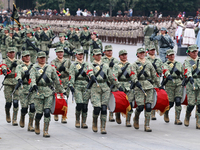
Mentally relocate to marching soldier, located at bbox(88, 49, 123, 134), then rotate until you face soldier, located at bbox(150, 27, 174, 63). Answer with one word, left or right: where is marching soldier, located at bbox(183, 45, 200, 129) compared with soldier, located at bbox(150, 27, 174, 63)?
right

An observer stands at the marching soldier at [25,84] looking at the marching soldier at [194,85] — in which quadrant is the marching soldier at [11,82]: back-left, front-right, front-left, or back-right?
back-left

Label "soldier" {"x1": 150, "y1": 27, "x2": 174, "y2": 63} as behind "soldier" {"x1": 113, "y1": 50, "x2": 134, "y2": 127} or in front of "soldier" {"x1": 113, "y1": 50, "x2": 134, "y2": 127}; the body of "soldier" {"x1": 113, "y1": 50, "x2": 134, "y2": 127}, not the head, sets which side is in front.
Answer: behind

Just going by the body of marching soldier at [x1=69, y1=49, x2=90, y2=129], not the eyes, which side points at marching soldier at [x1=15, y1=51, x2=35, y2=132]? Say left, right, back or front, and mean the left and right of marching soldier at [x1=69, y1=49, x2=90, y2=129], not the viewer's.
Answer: right

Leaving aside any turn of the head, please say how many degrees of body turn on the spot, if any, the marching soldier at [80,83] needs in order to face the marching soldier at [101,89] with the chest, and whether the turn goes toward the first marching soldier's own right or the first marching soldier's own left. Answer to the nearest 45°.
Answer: approximately 45° to the first marching soldier's own left

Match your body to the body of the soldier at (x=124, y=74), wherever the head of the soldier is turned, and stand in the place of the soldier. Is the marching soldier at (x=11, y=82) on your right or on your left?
on your right

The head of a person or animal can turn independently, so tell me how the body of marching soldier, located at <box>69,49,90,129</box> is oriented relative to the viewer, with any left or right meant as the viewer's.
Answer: facing the viewer

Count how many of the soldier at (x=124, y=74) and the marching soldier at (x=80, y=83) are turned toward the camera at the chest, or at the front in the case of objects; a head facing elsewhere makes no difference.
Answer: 2

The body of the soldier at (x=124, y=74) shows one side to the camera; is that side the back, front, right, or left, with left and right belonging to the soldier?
front

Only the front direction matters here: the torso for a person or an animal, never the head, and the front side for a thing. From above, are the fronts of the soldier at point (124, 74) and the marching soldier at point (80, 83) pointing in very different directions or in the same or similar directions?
same or similar directions

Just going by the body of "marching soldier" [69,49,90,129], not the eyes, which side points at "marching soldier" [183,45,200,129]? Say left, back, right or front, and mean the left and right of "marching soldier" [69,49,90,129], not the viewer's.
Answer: left

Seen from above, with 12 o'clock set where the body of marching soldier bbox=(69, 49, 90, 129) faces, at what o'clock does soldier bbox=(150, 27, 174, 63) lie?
The soldier is roughly at 7 o'clock from the marching soldier.

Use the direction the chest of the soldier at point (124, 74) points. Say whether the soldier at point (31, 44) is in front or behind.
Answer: behind
